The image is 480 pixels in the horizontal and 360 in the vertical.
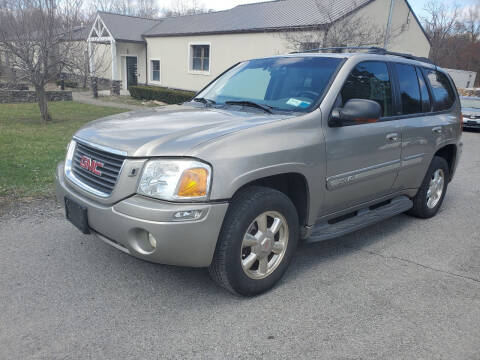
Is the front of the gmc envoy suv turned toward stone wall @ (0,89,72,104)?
no

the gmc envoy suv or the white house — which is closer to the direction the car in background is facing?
the gmc envoy suv

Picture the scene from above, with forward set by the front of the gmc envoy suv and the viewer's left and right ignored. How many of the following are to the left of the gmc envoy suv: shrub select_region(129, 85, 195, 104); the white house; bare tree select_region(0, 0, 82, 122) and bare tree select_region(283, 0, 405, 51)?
0

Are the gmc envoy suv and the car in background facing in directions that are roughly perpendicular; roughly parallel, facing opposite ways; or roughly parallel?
roughly parallel

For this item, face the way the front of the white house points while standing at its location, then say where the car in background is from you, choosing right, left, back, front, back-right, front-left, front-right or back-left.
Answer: left

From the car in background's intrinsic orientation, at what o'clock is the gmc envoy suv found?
The gmc envoy suv is roughly at 12 o'clock from the car in background.

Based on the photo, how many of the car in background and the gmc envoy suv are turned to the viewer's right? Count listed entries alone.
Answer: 0

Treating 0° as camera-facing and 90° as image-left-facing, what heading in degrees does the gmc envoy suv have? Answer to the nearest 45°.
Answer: approximately 45°

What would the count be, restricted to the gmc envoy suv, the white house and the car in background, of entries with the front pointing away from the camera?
0

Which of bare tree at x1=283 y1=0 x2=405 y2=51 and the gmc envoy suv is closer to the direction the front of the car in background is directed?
the gmc envoy suv

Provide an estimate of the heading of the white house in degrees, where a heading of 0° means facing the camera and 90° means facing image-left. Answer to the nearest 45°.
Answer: approximately 45°

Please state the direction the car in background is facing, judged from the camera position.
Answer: facing the viewer

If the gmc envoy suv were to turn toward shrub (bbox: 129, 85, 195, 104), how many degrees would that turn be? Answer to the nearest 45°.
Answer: approximately 135° to its right

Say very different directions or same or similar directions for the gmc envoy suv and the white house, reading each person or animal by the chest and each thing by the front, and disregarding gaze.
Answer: same or similar directions

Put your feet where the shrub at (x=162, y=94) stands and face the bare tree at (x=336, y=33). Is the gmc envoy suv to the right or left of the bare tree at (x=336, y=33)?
right

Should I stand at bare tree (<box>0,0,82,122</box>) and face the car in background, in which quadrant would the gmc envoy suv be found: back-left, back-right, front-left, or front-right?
front-right

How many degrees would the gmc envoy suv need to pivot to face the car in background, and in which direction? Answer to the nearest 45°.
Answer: approximately 180°

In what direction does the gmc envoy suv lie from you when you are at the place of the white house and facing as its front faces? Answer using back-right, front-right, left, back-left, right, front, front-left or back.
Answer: front-left
